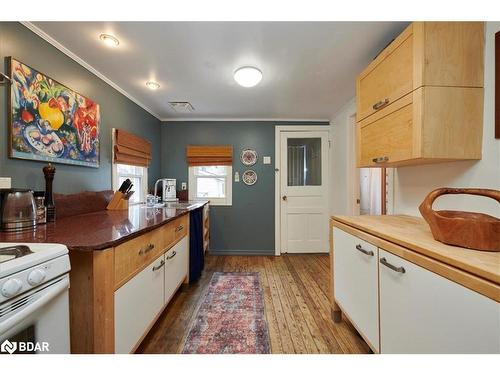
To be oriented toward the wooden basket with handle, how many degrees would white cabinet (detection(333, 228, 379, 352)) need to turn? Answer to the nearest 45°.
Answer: approximately 90° to its left

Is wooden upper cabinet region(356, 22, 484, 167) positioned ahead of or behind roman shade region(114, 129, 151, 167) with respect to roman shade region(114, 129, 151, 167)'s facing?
ahead

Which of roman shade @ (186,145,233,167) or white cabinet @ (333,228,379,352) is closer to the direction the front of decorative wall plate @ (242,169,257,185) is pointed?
the white cabinet

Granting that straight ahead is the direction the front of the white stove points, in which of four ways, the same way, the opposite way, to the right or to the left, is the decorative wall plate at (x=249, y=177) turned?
to the right

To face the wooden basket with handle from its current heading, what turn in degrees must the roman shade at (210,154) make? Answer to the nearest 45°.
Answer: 0° — it already faces it

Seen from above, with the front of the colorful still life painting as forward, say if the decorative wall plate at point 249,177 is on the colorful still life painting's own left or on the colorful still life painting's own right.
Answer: on the colorful still life painting's own left

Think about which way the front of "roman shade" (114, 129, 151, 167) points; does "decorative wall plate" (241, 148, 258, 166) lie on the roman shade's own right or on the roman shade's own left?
on the roman shade's own left

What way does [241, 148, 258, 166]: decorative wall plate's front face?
toward the camera

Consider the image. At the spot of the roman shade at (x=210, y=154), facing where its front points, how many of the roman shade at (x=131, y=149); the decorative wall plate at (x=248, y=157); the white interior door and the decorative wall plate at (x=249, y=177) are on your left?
3

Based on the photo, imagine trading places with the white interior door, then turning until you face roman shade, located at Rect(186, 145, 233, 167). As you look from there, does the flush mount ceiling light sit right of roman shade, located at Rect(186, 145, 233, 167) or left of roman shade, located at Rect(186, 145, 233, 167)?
left

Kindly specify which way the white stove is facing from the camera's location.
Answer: facing the viewer and to the right of the viewer

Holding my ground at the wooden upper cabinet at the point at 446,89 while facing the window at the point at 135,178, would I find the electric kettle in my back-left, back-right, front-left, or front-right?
front-left

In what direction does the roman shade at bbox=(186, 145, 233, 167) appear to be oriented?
toward the camera

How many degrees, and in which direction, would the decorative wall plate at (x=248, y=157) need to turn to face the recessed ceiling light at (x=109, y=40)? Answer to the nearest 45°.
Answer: approximately 45° to its right

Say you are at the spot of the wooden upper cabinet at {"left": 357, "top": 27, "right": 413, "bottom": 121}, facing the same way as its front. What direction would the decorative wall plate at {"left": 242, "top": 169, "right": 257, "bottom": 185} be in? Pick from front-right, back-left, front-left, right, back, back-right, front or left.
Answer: right

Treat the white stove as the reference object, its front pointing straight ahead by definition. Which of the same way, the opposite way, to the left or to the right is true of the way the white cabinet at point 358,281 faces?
the opposite way

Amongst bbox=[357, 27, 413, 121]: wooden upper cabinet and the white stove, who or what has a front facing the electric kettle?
the wooden upper cabinet

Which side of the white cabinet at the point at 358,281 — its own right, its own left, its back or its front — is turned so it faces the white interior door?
right
